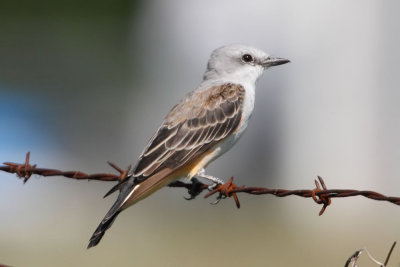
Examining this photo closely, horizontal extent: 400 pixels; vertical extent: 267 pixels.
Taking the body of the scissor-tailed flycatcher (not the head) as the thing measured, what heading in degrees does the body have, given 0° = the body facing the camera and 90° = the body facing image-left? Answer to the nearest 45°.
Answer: approximately 270°
